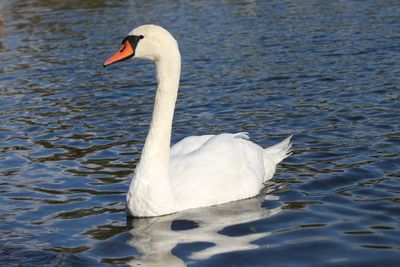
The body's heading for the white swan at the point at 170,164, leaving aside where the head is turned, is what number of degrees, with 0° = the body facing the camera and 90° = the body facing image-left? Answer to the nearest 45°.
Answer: approximately 45°
